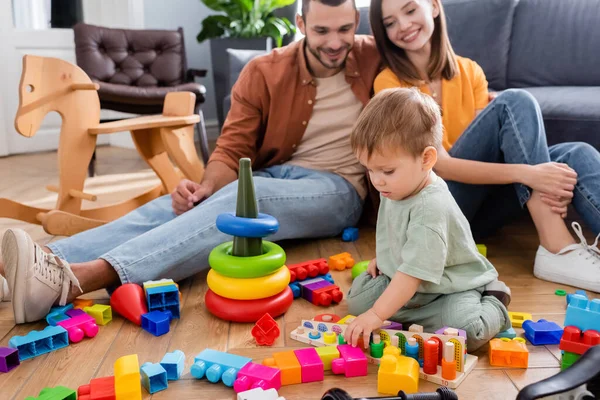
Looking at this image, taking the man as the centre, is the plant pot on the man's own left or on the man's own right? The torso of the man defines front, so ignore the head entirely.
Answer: on the man's own right

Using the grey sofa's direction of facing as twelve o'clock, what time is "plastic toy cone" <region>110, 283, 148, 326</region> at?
The plastic toy cone is roughly at 1 o'clock from the grey sofa.

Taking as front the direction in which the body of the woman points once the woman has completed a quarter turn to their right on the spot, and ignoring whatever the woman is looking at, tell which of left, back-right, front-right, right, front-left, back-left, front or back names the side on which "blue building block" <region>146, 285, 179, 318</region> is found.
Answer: front

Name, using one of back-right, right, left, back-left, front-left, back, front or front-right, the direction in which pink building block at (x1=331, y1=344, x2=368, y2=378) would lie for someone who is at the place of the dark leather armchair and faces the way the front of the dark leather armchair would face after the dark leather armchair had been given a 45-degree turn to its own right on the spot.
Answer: front

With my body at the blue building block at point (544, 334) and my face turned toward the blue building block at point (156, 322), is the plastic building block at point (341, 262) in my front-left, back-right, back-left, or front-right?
front-right

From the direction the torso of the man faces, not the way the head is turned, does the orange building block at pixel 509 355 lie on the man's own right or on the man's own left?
on the man's own left

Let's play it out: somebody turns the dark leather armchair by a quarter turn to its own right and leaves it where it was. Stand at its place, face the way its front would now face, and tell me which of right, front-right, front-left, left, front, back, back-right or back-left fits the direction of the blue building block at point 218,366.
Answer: front-left

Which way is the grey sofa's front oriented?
toward the camera

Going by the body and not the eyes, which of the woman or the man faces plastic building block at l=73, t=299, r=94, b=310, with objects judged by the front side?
the man

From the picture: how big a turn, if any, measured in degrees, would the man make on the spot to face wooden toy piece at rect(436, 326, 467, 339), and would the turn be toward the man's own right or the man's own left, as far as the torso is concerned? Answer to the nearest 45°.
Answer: approximately 45° to the man's own left

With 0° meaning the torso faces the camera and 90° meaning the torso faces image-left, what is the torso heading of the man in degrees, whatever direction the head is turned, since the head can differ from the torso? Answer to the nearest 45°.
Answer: approximately 45°

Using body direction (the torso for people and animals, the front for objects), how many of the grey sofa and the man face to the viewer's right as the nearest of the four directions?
0

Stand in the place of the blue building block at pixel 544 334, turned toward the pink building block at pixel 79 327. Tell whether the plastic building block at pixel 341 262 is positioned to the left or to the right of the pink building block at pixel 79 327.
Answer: right

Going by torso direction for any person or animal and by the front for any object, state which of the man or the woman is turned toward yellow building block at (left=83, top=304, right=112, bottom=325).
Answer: the man
